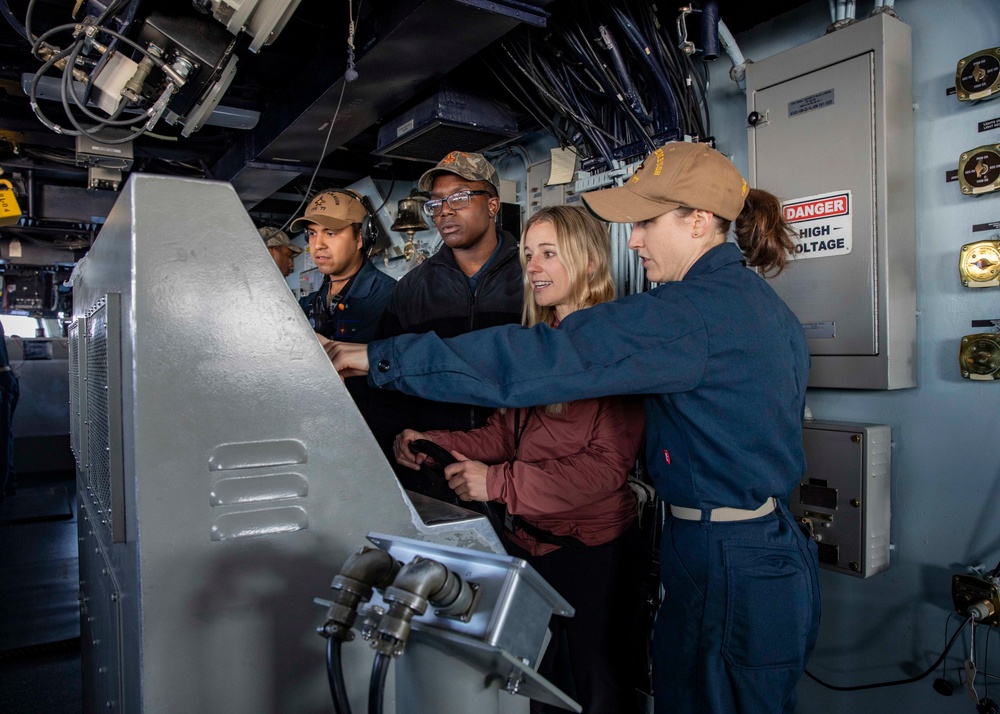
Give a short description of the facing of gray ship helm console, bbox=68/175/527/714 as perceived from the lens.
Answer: facing to the right of the viewer

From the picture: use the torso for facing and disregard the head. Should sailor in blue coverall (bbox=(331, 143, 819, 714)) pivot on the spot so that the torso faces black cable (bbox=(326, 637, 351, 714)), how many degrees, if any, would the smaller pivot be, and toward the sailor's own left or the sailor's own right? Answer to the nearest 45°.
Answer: approximately 45° to the sailor's own left

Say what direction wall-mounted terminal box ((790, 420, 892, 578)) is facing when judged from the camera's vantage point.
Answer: facing the viewer and to the left of the viewer

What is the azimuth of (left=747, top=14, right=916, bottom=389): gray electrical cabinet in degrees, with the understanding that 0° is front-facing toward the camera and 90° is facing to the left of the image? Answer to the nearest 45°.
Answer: approximately 45°

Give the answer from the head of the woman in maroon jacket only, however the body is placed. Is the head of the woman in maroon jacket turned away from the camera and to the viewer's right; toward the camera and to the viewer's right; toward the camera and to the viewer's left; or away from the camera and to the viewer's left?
toward the camera and to the viewer's left

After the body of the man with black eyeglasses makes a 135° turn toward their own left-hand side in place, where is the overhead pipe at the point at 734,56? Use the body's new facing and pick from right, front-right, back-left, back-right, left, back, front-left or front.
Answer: front

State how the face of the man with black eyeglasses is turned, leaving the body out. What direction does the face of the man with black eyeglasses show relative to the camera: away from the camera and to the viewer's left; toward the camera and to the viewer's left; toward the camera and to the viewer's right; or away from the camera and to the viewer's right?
toward the camera and to the viewer's left

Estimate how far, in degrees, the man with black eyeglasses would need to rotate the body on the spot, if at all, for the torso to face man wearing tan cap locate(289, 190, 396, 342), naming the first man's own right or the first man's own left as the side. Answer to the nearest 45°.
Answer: approximately 90° to the first man's own right

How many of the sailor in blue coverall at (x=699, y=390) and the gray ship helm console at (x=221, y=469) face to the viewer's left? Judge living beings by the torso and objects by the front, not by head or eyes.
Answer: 1

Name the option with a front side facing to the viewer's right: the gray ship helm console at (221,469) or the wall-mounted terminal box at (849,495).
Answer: the gray ship helm console

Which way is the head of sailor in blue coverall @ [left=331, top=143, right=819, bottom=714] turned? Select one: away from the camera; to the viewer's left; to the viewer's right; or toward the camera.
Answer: to the viewer's left

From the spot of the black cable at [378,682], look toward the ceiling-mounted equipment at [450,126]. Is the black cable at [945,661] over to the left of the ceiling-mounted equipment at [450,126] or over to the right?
right

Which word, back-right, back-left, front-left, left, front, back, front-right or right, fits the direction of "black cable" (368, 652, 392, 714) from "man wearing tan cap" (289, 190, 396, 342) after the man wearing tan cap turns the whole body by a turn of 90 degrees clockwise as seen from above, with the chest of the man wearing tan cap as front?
back-left

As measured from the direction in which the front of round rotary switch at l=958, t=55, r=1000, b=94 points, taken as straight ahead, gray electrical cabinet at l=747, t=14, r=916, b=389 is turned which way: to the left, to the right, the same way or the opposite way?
the same way

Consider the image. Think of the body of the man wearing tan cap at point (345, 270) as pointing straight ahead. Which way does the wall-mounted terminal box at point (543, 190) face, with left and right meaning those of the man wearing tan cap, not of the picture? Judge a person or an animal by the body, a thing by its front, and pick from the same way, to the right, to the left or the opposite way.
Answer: the same way

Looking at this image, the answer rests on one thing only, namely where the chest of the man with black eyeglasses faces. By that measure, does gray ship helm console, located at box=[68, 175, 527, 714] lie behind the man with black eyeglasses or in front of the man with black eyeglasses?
in front

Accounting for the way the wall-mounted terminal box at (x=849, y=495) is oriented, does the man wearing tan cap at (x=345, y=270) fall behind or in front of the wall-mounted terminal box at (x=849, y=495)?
in front
